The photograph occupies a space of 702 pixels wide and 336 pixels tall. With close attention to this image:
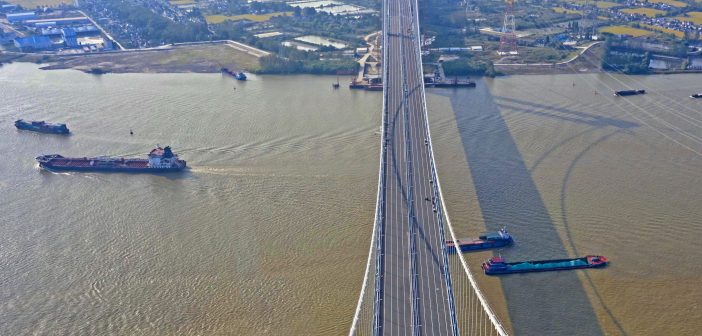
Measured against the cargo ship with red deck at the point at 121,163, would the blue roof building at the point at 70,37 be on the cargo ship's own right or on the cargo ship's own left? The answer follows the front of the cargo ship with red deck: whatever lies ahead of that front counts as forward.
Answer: on the cargo ship's own right

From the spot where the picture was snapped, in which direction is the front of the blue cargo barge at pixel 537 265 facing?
facing to the right of the viewer

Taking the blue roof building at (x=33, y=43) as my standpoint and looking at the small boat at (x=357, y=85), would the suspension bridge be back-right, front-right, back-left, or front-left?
front-right

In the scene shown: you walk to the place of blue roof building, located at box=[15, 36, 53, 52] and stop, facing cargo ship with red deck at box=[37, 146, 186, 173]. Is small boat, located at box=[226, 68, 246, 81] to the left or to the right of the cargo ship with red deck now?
left

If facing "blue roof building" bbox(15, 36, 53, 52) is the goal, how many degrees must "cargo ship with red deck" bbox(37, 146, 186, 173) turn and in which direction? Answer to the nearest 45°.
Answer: approximately 90° to its right

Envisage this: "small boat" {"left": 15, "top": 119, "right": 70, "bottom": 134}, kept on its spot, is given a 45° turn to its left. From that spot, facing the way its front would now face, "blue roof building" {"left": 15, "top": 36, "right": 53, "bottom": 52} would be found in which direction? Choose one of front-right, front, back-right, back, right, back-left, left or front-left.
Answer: back-right

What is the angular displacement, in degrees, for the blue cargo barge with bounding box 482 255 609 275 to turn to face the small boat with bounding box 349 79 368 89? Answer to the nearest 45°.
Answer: approximately 135° to its left

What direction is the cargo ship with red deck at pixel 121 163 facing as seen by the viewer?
to the viewer's left

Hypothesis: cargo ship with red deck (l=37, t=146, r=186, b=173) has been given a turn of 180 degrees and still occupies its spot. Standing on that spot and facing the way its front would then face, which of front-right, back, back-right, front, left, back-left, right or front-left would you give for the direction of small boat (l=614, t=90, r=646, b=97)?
front

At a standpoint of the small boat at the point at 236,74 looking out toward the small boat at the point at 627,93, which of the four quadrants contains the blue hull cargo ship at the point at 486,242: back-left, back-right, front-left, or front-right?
front-right

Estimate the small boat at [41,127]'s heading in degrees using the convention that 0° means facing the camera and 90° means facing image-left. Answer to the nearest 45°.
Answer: approximately 90°

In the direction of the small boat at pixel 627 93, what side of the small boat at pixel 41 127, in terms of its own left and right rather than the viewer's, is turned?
back
